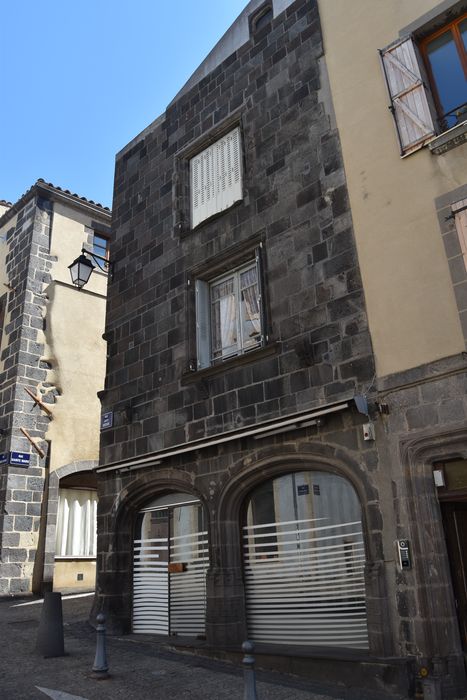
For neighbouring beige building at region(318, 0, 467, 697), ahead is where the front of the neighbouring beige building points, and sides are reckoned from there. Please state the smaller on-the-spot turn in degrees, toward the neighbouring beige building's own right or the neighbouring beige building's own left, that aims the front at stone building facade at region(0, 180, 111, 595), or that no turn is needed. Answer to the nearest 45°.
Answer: approximately 90° to the neighbouring beige building's own right

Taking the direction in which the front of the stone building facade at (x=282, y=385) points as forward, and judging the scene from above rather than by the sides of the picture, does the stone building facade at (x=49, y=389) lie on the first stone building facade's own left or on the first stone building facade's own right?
on the first stone building facade's own right

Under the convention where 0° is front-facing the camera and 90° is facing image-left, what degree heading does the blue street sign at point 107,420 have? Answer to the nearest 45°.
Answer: approximately 45°

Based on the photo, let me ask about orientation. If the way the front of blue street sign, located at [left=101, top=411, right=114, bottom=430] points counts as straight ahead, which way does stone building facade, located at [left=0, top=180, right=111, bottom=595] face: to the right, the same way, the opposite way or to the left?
to the left

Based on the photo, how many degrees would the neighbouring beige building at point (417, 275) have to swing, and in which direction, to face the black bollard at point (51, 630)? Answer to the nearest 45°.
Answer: approximately 45° to its right
